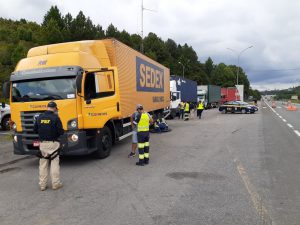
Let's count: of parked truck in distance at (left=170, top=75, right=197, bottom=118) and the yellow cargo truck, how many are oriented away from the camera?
0

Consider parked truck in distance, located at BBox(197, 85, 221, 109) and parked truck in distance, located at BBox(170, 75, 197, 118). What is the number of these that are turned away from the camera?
0

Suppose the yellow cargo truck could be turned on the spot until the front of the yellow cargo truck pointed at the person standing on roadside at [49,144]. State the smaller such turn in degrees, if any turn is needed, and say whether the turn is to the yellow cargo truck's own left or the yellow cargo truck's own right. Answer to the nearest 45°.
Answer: approximately 45° to the yellow cargo truck's own left

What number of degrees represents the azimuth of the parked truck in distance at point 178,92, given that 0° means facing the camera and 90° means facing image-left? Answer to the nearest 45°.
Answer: approximately 45°

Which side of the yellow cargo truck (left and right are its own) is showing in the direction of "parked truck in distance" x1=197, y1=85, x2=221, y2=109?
back

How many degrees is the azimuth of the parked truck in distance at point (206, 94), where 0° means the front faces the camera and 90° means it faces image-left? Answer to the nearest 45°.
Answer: approximately 45°

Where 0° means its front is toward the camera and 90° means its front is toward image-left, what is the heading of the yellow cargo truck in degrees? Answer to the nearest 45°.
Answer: approximately 45°

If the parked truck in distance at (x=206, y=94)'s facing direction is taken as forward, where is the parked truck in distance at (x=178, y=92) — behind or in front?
in front

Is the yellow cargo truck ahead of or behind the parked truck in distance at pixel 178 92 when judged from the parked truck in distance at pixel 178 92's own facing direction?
ahead
